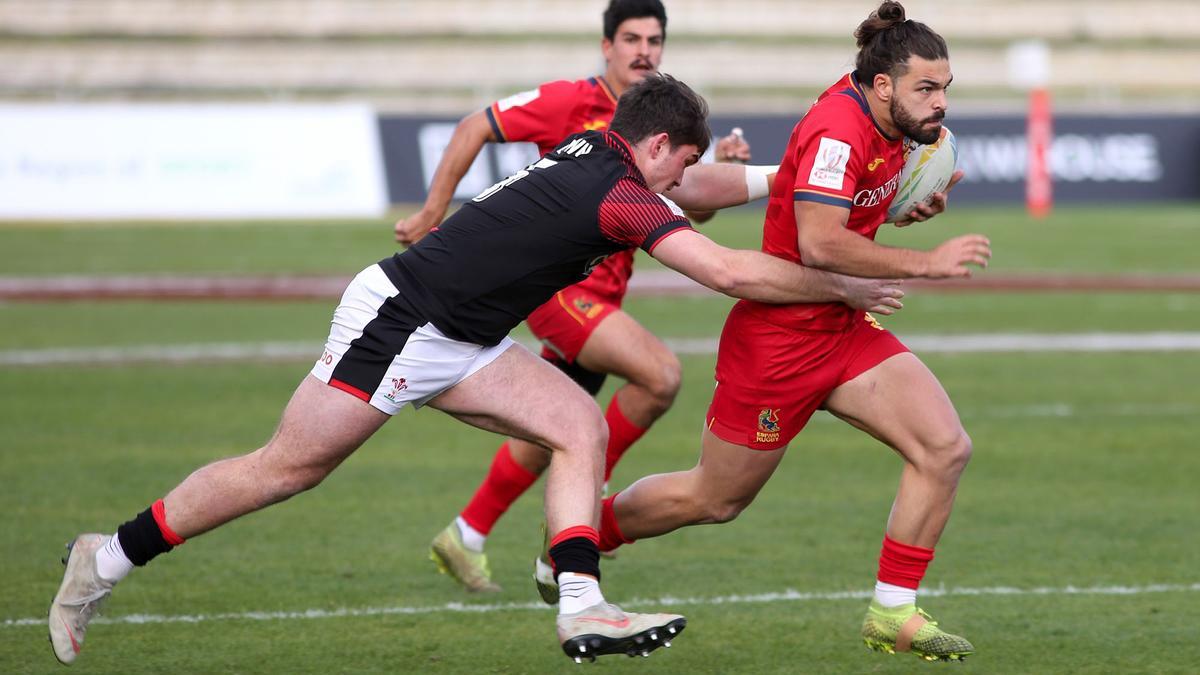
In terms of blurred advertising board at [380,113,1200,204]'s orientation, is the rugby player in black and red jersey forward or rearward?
forward

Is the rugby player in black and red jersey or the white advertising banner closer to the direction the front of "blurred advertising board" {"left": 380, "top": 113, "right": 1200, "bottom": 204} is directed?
the rugby player in black and red jersey

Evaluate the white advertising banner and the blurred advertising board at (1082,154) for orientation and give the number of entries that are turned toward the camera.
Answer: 2

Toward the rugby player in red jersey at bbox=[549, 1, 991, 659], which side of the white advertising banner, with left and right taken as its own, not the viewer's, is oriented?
front

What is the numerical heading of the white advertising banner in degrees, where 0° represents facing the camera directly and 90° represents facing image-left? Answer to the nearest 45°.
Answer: approximately 0°

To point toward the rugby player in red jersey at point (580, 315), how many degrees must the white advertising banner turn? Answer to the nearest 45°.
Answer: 0° — it already faces them

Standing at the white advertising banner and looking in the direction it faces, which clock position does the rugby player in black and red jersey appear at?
The rugby player in black and red jersey is roughly at 12 o'clock from the white advertising banner.

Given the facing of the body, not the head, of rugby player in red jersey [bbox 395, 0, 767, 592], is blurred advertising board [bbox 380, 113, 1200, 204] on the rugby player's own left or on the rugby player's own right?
on the rugby player's own left

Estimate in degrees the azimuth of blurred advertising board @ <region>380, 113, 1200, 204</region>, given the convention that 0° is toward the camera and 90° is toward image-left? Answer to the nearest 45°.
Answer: approximately 0°

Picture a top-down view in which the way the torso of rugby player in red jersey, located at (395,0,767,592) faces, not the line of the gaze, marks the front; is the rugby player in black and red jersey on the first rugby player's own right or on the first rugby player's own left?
on the first rugby player's own right

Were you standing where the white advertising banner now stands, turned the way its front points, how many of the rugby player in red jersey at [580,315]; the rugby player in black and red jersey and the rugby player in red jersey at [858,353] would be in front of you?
3

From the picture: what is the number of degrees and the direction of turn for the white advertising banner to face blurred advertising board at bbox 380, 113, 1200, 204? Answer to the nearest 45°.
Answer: approximately 90° to its left
